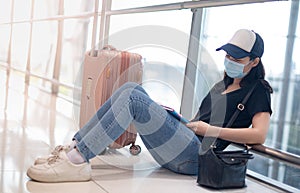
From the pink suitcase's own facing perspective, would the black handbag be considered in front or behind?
in front

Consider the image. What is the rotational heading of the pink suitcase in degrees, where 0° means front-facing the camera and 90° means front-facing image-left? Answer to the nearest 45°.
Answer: approximately 315°

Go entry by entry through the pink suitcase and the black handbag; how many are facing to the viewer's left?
0

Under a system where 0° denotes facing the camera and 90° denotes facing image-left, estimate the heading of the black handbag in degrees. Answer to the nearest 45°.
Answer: approximately 0°

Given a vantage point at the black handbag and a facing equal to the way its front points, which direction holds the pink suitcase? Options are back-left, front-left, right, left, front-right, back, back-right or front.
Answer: back-right
